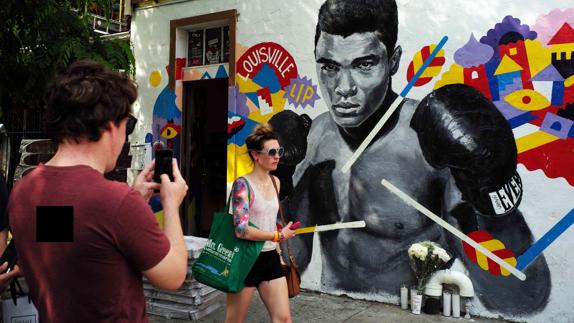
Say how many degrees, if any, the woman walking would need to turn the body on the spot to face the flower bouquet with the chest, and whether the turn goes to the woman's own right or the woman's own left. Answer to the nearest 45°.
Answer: approximately 90° to the woman's own left

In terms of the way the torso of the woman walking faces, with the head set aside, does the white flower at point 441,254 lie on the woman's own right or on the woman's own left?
on the woman's own left
